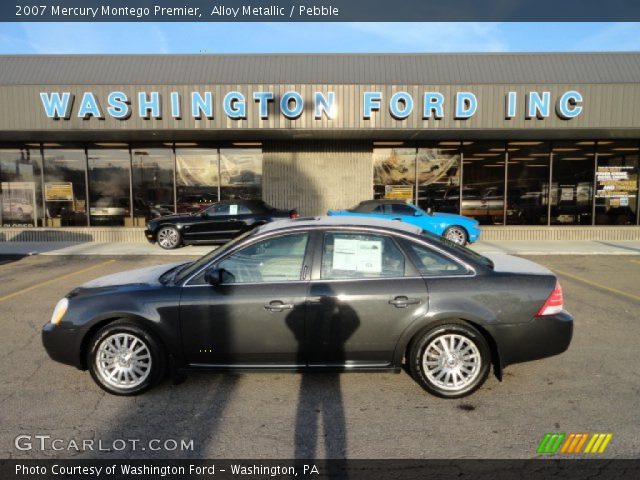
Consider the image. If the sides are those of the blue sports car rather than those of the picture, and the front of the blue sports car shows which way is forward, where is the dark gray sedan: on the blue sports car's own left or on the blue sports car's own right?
on the blue sports car's own right

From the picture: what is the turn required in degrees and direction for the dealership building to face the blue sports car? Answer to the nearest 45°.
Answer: approximately 45° to its left

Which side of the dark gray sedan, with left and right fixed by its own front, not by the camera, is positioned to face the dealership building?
right

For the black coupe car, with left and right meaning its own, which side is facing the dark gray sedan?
left

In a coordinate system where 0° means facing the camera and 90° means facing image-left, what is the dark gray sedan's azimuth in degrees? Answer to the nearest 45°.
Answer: approximately 90°

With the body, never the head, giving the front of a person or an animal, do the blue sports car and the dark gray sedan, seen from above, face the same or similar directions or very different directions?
very different directions

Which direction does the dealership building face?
toward the camera

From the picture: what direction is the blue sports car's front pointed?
to the viewer's right

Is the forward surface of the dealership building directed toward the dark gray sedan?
yes

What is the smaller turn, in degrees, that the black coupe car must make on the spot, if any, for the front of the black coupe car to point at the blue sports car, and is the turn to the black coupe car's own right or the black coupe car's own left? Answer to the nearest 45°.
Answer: approximately 180°

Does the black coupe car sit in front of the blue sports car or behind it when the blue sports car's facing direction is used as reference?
behind

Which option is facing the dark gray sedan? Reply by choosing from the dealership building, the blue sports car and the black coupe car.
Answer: the dealership building

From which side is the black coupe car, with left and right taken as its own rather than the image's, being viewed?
left
